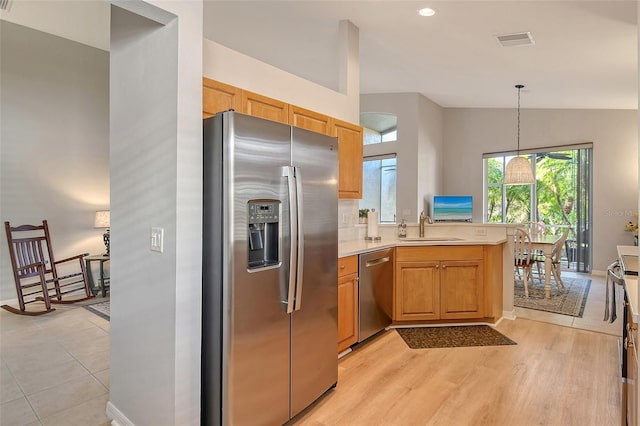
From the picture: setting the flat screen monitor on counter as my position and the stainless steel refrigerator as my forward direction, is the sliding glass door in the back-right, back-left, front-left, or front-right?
back-left

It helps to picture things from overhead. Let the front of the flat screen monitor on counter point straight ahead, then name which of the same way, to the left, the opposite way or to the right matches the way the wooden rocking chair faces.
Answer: to the left

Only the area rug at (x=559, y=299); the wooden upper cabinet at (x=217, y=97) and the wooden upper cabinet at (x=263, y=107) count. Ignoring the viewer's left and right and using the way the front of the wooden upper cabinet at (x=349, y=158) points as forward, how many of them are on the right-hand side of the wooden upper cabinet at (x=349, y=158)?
2

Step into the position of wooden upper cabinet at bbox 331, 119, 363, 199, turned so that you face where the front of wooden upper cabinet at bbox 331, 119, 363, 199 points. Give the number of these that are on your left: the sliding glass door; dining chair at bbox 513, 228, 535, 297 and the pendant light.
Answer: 3

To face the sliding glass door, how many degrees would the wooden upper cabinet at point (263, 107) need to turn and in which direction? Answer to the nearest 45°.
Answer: approximately 90° to its left

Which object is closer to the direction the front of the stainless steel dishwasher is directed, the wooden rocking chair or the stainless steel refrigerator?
the stainless steel refrigerator

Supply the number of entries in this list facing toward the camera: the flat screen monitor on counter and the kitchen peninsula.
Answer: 2

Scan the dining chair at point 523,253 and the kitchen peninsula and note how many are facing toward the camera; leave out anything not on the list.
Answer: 1
